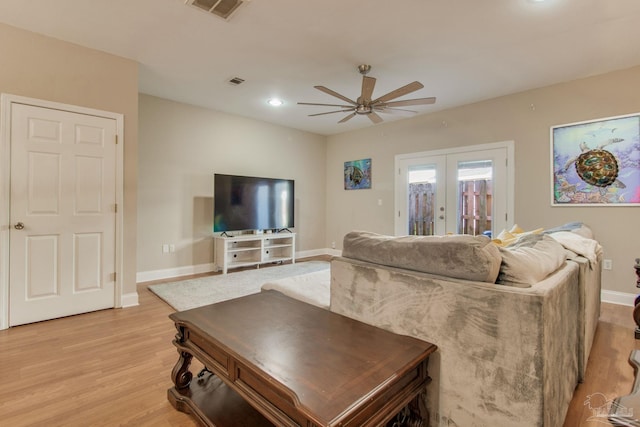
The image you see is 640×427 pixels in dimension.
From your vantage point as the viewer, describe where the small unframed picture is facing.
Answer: facing the viewer and to the left of the viewer

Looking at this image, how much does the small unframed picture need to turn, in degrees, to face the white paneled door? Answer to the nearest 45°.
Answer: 0° — it already faces it

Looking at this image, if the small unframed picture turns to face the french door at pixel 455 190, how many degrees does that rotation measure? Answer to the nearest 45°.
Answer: approximately 90° to its left

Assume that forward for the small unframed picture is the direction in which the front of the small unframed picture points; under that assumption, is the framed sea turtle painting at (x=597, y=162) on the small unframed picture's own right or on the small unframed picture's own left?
on the small unframed picture's own left

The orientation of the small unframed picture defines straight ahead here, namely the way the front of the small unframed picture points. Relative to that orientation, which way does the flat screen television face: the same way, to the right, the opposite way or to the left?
to the left

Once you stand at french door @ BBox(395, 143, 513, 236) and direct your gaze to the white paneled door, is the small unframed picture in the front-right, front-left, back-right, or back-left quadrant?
front-right

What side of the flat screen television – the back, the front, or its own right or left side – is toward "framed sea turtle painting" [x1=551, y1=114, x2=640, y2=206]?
front

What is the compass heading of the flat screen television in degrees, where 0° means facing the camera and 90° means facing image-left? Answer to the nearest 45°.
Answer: approximately 315°

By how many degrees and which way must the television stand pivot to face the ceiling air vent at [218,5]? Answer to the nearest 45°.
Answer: approximately 45° to its right

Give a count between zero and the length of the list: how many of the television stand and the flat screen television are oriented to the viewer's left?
0

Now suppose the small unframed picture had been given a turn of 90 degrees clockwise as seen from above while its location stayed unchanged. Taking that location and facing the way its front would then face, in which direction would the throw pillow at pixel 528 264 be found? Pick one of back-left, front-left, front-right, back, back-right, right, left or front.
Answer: back-left

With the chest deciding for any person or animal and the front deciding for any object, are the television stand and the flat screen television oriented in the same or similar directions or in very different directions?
same or similar directions

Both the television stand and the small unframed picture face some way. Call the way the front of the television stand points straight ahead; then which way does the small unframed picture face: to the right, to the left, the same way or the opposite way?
to the right

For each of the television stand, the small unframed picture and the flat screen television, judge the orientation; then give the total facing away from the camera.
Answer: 0
